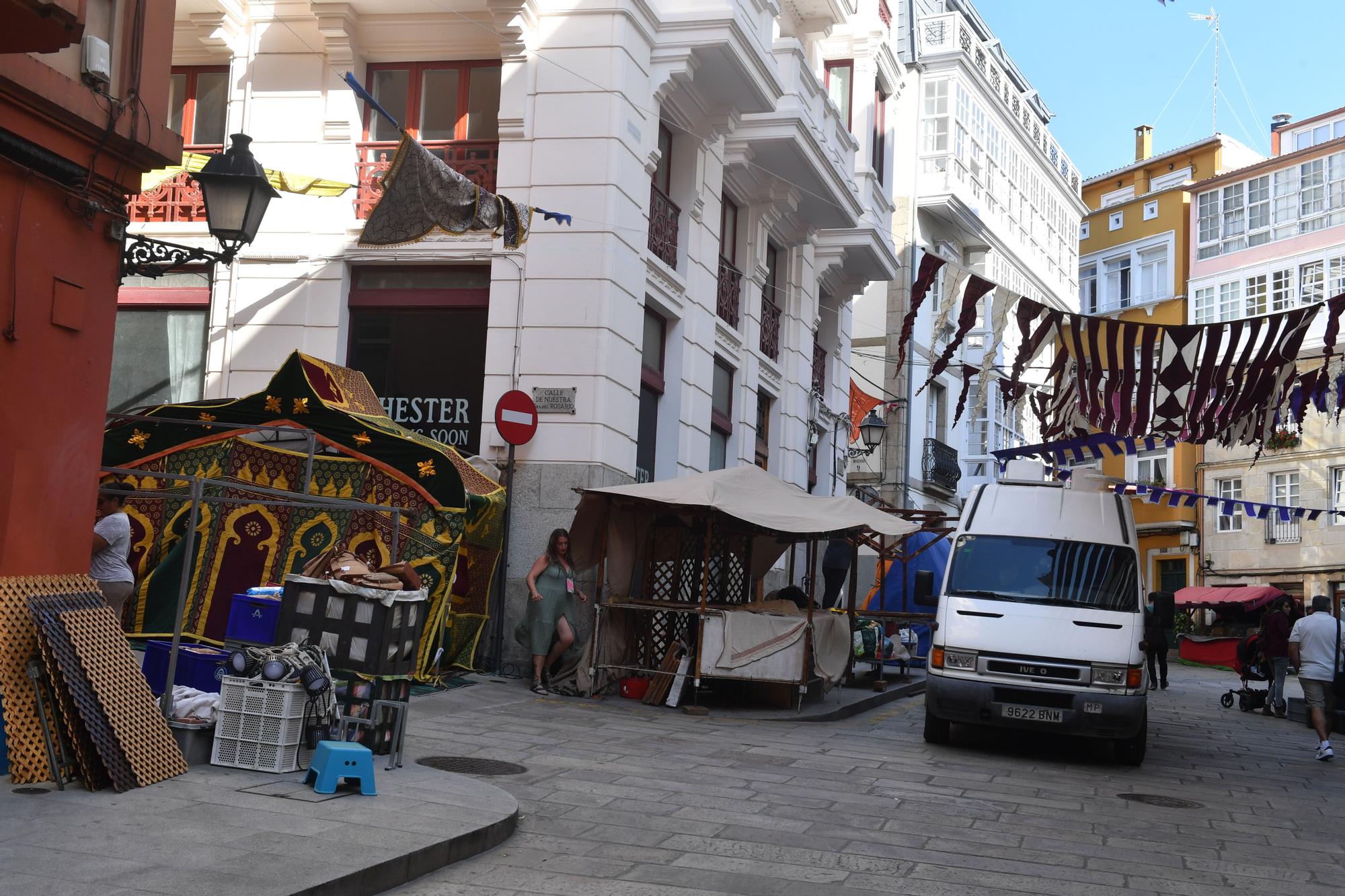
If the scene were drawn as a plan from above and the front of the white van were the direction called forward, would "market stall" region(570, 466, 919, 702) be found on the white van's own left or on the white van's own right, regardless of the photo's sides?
on the white van's own right

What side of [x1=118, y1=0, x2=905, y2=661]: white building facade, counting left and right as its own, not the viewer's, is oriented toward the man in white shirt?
left

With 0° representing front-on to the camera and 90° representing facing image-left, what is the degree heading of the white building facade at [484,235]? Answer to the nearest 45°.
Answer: approximately 0°

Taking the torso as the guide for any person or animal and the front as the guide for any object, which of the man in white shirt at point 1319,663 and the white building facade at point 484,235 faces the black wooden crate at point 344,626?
the white building facade

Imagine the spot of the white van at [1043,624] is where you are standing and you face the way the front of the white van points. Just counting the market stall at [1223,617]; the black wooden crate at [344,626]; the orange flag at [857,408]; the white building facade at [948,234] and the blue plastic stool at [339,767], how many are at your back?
3

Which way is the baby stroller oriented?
to the viewer's left
